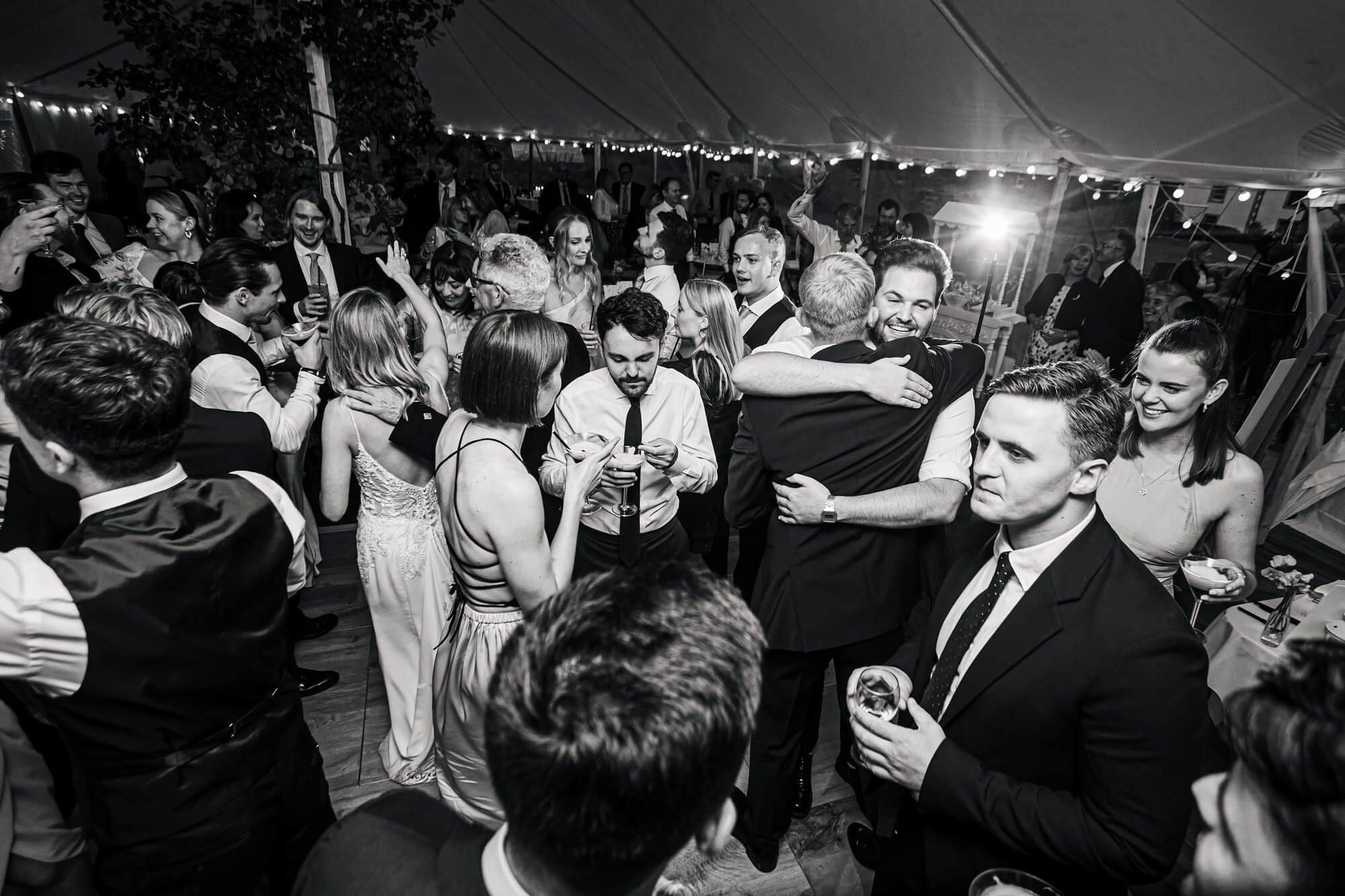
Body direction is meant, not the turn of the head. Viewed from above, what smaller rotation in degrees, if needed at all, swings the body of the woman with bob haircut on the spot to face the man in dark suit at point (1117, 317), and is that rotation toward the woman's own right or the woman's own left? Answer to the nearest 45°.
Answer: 0° — they already face them

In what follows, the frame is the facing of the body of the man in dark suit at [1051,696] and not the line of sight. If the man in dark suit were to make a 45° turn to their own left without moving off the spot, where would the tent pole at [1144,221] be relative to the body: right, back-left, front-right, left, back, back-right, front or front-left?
back

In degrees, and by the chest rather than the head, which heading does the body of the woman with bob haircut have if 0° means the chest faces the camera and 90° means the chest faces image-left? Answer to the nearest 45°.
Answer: approximately 225°

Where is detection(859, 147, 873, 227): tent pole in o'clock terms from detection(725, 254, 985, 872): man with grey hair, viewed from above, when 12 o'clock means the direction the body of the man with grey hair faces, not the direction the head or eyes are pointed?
The tent pole is roughly at 12 o'clock from the man with grey hair.

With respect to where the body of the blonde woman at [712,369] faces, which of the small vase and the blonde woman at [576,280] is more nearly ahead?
the blonde woman

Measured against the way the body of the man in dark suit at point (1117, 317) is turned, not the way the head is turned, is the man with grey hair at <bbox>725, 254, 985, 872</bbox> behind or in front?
in front

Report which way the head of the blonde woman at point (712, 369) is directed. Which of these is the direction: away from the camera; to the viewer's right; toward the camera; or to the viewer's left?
to the viewer's left

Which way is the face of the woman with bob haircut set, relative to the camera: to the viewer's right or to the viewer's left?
to the viewer's right

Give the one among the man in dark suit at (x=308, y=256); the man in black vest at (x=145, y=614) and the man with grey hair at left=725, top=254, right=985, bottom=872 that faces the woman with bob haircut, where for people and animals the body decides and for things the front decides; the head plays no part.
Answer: the man in dark suit

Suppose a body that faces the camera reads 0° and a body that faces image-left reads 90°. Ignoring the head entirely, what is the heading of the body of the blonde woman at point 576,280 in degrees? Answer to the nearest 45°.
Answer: approximately 315°

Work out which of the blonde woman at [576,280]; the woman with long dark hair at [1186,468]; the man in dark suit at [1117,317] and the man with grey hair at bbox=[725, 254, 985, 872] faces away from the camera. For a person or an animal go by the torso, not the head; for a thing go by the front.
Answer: the man with grey hair

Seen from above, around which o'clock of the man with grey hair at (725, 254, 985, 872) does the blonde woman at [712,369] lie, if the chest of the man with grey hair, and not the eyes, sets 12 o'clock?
The blonde woman is roughly at 11 o'clock from the man with grey hair.
